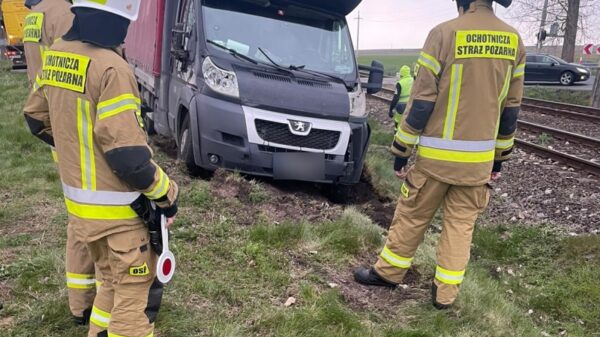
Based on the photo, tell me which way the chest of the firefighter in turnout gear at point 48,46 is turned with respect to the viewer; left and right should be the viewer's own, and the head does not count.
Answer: facing away from the viewer and to the right of the viewer

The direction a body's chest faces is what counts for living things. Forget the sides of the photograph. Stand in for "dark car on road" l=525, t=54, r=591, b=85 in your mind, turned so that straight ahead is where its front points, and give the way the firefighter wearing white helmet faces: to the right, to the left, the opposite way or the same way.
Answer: to the left

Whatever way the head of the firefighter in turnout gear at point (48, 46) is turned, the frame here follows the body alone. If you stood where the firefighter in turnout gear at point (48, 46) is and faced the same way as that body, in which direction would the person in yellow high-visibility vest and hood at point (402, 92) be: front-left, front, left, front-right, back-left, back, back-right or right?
front

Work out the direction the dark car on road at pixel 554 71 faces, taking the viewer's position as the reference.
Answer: facing to the right of the viewer

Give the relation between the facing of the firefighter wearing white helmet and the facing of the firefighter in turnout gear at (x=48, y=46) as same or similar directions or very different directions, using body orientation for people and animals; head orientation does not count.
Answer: same or similar directions

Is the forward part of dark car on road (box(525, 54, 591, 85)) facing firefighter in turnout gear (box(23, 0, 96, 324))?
no

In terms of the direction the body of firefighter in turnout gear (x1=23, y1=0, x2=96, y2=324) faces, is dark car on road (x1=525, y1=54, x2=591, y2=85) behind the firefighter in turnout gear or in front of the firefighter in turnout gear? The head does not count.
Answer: in front

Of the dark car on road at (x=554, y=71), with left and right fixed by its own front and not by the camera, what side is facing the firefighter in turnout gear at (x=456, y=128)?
right

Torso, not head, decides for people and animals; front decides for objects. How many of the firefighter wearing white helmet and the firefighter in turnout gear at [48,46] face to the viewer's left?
0

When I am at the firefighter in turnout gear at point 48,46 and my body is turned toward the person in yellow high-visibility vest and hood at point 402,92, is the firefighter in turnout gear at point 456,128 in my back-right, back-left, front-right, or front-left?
front-right

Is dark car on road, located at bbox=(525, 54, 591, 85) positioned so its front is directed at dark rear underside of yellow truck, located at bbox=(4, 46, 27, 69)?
no

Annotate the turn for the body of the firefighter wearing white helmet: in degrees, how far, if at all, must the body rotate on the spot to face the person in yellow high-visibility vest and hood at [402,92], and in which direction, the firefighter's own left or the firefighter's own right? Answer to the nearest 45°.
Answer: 0° — they already face them

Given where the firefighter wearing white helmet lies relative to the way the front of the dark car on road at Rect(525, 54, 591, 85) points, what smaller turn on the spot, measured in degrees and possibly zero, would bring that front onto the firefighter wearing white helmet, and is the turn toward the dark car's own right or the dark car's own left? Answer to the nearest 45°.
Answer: approximately 90° to the dark car's own right
